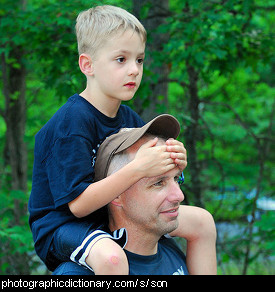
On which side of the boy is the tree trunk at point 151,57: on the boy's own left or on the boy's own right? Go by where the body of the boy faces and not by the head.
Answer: on the boy's own left

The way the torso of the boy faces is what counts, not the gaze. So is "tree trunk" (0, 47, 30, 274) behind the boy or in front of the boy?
behind

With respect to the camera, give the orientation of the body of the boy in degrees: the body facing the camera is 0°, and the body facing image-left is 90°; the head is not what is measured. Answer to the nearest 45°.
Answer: approximately 315°

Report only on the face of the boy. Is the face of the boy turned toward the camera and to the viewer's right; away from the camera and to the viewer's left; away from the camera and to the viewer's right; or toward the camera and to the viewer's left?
toward the camera and to the viewer's right

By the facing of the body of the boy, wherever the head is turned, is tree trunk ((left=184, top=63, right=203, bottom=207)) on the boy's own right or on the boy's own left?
on the boy's own left
